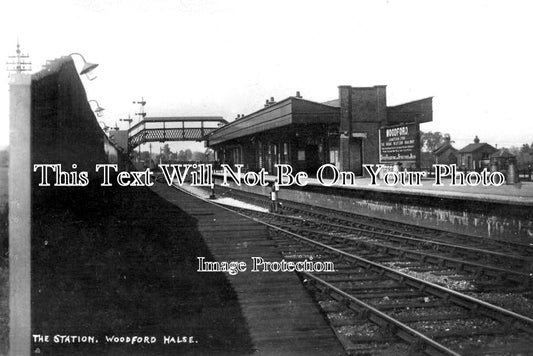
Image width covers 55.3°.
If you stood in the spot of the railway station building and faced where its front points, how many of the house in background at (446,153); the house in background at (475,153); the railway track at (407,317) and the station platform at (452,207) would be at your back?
2

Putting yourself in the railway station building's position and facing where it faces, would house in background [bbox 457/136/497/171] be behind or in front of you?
behind

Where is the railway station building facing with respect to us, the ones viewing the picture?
facing the viewer and to the left of the viewer

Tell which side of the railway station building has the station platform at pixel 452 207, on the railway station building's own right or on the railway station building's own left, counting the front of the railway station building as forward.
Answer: on the railway station building's own left

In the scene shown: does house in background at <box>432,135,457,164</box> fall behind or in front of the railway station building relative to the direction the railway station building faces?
behind

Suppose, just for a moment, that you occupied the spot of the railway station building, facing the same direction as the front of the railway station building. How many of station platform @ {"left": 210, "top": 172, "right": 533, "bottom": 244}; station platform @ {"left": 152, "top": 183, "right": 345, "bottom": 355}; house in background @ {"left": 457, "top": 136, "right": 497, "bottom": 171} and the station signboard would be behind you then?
1

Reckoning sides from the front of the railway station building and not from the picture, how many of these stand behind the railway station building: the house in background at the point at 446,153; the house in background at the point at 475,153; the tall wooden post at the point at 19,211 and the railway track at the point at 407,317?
2

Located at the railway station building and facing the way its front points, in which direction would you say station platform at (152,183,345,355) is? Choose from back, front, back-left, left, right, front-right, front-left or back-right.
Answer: front-left

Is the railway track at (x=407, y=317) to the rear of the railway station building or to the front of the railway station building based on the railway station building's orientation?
to the front

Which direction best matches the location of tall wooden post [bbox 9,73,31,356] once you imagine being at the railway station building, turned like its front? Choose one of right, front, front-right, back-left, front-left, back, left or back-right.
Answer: front-left

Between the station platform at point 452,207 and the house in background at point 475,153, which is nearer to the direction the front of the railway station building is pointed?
the station platform
